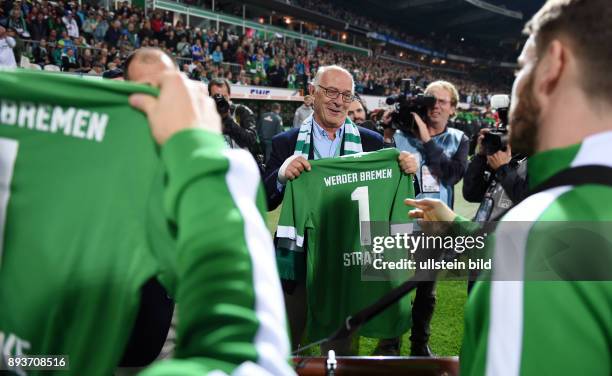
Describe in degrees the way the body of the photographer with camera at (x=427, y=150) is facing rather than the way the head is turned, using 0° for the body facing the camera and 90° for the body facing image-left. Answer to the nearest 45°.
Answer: approximately 45°

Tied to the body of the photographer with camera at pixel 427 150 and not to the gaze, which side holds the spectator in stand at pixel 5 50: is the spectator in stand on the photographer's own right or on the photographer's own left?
on the photographer's own right

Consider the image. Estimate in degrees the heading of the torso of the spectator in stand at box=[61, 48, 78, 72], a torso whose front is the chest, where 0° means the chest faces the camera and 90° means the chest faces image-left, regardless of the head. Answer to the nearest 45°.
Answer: approximately 315°

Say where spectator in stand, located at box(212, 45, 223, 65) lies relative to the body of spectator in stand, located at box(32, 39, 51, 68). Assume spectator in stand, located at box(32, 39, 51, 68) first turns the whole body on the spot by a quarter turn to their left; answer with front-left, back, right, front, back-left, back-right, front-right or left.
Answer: front

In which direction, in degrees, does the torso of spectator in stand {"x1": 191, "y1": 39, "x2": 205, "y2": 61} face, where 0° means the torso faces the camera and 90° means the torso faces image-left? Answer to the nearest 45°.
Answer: approximately 315°

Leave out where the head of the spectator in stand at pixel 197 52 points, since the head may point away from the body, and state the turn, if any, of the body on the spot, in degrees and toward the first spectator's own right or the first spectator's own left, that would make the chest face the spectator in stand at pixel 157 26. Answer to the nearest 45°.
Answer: approximately 135° to the first spectator's own right

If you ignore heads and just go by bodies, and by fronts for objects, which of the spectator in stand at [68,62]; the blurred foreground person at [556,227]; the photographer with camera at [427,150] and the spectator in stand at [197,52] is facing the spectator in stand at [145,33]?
the blurred foreground person

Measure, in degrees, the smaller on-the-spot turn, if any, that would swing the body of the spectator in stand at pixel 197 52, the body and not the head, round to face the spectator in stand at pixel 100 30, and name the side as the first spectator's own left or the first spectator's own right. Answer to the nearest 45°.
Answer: approximately 90° to the first spectator's own right

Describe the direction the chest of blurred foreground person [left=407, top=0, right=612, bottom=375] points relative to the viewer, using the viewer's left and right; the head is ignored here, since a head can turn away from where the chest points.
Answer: facing away from the viewer and to the left of the viewer
